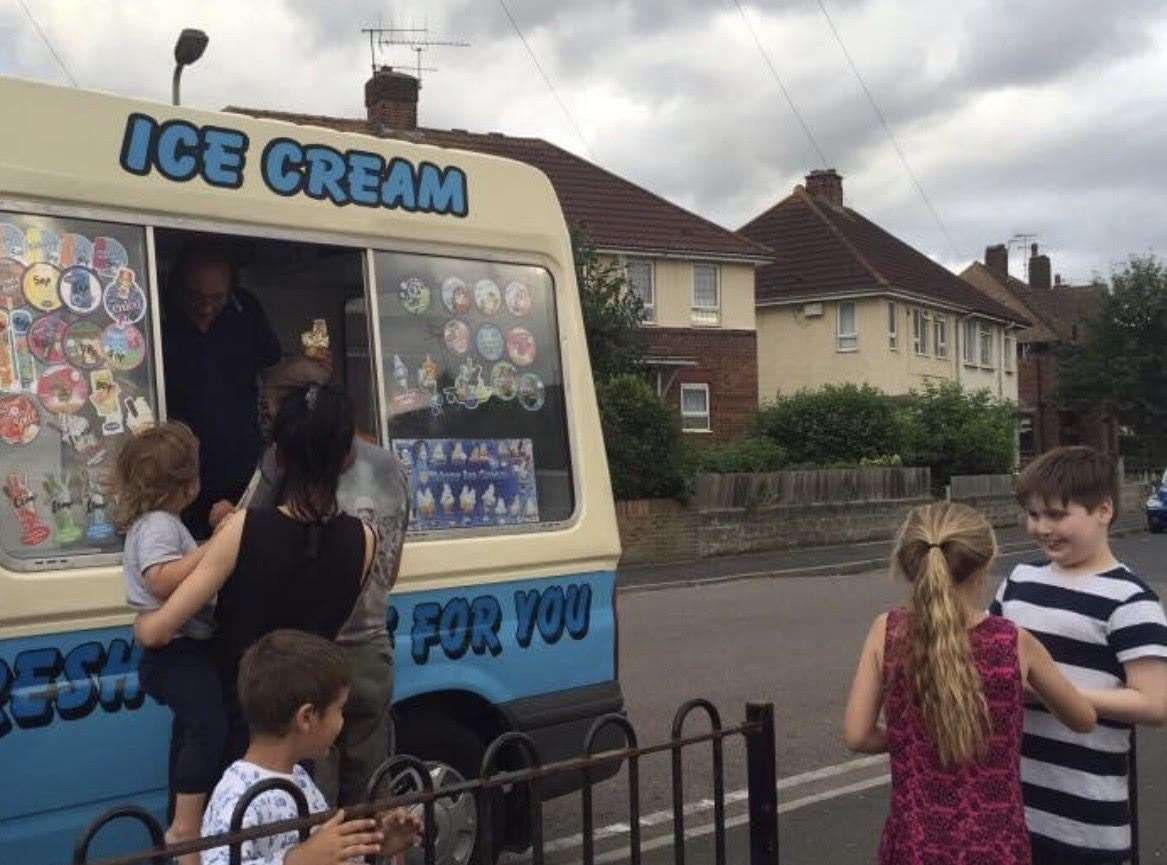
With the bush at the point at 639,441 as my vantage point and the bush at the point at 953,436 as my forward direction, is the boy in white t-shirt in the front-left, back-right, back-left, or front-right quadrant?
back-right

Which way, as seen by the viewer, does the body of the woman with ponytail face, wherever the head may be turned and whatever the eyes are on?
away from the camera

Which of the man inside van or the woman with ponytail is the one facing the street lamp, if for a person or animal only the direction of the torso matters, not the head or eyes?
the woman with ponytail

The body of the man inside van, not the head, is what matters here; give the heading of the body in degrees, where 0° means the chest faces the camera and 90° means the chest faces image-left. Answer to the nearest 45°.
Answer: approximately 0°

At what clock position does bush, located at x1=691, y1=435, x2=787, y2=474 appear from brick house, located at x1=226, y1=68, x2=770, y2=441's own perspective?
The bush is roughly at 12 o'clock from the brick house.

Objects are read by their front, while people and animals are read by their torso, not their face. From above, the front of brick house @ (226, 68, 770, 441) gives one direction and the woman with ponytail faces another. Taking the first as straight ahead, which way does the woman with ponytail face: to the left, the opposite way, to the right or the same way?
the opposite way

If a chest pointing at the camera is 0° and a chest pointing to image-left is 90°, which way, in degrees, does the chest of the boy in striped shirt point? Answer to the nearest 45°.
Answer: approximately 45°

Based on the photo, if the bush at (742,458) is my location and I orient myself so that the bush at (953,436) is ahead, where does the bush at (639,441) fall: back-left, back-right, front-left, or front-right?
back-right

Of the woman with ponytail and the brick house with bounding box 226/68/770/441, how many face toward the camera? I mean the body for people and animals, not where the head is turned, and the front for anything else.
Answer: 1
